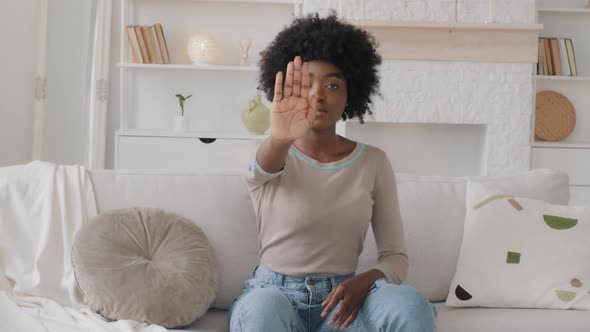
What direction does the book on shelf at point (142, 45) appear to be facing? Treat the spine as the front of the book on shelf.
toward the camera

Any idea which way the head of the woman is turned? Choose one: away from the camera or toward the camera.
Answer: toward the camera

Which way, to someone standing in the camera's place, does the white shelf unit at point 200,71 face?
facing the viewer

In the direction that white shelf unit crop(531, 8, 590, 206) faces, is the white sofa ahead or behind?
ahead

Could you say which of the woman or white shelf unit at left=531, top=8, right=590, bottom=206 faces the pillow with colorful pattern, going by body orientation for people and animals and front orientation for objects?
the white shelf unit

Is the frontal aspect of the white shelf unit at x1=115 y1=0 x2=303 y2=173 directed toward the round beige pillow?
yes

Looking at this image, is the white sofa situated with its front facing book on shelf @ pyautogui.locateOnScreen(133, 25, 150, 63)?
no

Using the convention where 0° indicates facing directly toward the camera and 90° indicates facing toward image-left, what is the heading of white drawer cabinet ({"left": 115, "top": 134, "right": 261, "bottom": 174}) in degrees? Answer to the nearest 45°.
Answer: approximately 0°

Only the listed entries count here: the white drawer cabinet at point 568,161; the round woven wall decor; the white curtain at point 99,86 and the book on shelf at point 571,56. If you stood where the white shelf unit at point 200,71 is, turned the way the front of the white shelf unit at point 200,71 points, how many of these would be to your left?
3

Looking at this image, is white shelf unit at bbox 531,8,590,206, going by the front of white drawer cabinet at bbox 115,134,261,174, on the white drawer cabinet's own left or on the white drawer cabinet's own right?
on the white drawer cabinet's own left

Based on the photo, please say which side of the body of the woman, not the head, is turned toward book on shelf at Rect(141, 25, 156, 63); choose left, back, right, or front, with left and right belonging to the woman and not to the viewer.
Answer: back

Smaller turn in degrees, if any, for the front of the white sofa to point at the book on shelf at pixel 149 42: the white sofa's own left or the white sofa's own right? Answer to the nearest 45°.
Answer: approximately 180°

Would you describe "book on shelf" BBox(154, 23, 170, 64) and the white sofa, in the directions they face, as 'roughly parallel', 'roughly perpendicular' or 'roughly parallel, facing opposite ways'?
roughly parallel

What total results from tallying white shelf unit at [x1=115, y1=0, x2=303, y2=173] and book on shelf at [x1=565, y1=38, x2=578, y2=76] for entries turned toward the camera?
2

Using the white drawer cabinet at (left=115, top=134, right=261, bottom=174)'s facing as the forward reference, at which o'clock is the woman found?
The woman is roughly at 12 o'clock from the white drawer cabinet.

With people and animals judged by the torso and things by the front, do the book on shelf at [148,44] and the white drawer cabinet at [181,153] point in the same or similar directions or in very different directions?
same or similar directions

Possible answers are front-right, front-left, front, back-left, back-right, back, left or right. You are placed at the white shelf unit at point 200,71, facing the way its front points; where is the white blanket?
front

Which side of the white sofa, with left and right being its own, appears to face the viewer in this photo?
front

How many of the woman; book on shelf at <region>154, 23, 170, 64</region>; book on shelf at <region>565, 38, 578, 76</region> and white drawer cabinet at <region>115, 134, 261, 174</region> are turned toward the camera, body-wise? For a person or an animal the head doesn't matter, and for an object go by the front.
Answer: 4
